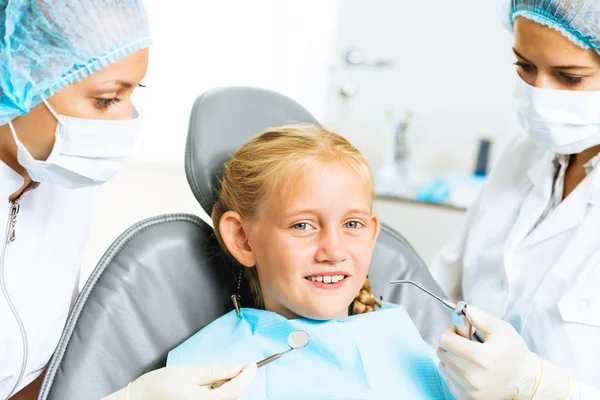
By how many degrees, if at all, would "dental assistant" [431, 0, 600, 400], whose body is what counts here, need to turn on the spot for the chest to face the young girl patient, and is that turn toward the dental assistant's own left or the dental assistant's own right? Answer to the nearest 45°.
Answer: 0° — they already face them

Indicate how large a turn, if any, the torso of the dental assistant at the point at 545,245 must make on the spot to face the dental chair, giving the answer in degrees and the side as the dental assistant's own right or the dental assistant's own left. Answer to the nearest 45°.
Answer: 0° — they already face it

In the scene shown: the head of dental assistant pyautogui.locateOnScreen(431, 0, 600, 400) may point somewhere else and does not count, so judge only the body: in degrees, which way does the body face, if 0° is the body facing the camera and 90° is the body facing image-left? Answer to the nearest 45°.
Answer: approximately 45°

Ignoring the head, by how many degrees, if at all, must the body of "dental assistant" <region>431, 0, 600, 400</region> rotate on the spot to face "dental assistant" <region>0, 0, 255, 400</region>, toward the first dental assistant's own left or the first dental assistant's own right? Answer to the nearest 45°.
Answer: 0° — they already face them
